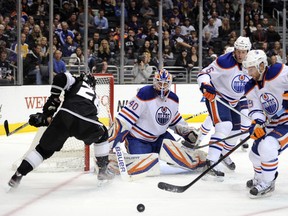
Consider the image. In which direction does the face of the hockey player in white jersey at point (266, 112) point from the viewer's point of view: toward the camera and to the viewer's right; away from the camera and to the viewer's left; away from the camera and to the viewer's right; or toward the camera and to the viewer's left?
toward the camera and to the viewer's left

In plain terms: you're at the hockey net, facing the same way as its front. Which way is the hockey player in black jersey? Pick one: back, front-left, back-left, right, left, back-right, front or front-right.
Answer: right

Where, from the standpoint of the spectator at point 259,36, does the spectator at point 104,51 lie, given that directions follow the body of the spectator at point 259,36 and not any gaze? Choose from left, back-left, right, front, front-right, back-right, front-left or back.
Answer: front-right

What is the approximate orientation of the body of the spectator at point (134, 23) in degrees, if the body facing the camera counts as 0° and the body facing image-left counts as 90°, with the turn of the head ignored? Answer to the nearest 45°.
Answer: approximately 0°

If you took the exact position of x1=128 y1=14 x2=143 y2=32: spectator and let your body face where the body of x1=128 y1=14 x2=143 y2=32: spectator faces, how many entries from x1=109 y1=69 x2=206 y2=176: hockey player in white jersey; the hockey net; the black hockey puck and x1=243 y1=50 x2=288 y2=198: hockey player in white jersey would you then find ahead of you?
4

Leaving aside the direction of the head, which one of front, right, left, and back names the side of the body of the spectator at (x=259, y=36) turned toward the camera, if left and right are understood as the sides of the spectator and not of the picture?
front

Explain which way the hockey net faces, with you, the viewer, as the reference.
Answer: facing to the right of the viewer

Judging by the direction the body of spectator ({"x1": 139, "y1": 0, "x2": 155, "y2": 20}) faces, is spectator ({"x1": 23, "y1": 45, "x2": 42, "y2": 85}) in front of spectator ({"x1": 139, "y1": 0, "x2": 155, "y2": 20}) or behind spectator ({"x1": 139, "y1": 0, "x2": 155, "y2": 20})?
in front

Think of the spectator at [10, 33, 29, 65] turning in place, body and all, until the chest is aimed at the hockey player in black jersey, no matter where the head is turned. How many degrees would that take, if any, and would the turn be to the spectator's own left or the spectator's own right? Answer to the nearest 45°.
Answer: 0° — they already face them

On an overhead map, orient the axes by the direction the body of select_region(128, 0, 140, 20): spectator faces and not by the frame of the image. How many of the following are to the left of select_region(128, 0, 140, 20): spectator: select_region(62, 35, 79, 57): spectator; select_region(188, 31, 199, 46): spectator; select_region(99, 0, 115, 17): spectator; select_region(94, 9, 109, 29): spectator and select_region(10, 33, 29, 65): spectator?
1

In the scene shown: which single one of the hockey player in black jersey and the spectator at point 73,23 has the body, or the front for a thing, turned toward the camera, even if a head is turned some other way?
the spectator

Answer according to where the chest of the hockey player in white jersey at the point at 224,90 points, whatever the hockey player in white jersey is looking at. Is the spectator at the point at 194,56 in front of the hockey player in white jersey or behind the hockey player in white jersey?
behind

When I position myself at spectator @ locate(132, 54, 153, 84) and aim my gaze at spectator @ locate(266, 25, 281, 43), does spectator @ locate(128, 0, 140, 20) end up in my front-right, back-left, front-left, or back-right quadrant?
front-left

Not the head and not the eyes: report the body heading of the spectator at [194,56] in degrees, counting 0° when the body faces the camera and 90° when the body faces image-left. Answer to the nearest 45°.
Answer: approximately 0°
